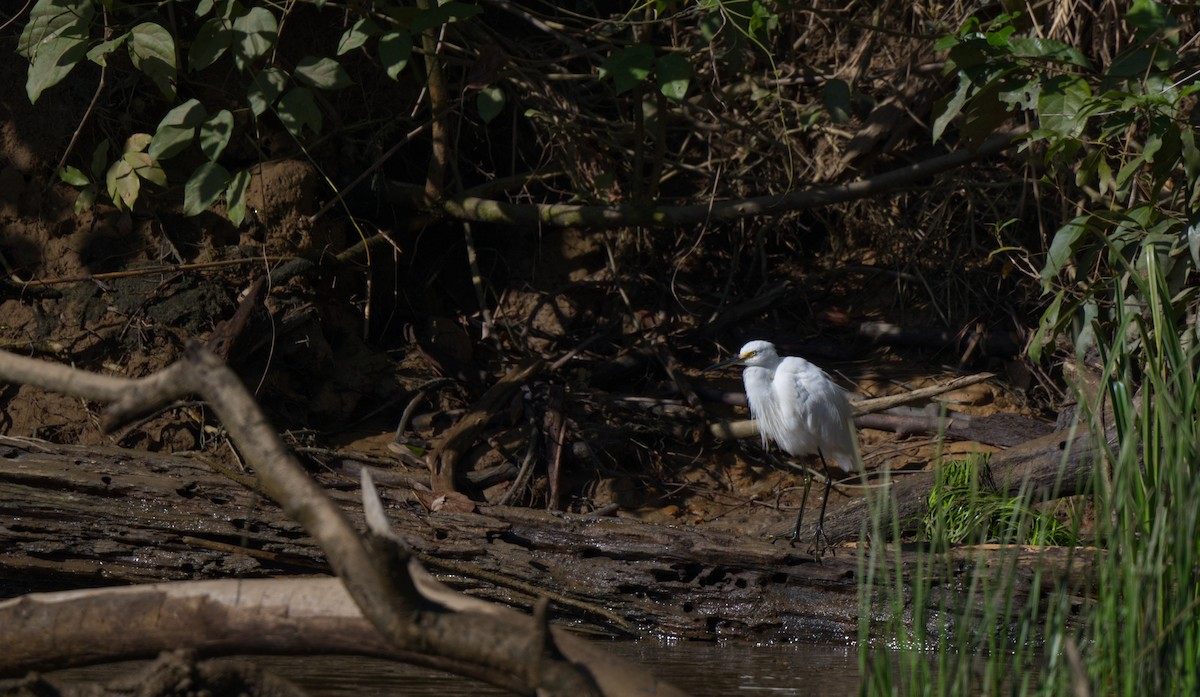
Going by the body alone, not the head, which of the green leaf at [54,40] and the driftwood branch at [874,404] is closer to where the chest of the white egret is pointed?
the green leaf

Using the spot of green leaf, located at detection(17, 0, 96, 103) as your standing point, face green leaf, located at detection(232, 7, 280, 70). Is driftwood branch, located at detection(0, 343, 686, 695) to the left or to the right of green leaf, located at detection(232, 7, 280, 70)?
right

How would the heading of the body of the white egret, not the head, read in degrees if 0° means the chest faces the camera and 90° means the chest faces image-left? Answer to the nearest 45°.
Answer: approximately 90°

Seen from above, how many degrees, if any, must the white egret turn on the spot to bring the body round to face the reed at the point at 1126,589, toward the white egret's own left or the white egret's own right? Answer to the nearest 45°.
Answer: approximately 90° to the white egret's own left
